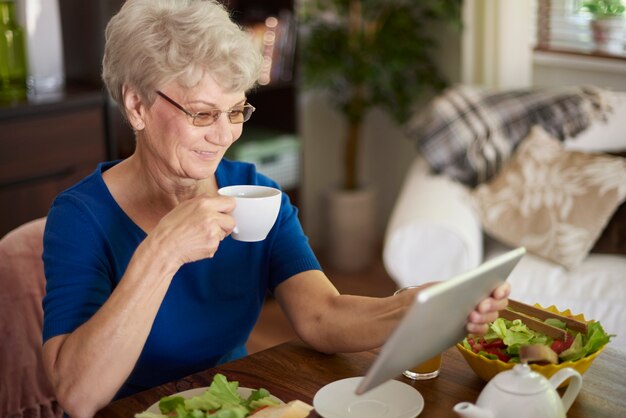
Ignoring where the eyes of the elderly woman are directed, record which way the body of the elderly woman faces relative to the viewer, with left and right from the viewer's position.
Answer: facing the viewer and to the right of the viewer

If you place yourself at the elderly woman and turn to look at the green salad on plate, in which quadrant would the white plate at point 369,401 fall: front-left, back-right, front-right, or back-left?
front-left

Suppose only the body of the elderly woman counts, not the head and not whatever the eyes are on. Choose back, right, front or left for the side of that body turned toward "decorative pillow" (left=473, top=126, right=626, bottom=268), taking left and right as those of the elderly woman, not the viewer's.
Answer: left

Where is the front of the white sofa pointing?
toward the camera

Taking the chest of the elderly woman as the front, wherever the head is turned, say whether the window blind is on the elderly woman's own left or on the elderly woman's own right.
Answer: on the elderly woman's own left

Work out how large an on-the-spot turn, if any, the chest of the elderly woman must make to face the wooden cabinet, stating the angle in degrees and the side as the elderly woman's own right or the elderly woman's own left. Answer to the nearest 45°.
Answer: approximately 135° to the elderly woman's own left

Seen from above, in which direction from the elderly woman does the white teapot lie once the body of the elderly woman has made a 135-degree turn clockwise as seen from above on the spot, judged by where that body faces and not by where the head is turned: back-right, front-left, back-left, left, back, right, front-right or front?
back-left

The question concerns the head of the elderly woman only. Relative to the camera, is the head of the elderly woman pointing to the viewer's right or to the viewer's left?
to the viewer's right

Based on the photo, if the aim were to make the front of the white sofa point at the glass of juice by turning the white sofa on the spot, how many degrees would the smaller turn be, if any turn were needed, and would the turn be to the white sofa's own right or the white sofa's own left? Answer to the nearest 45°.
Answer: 0° — it already faces it

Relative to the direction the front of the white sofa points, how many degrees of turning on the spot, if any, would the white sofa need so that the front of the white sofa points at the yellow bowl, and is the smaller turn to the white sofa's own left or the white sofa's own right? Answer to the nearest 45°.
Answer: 0° — it already faces it

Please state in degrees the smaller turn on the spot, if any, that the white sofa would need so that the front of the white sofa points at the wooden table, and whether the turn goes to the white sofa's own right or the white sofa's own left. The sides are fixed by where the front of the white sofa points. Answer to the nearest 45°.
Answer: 0° — it already faces it

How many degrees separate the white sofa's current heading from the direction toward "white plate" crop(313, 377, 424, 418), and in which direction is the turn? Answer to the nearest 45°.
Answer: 0° — it already faces it
